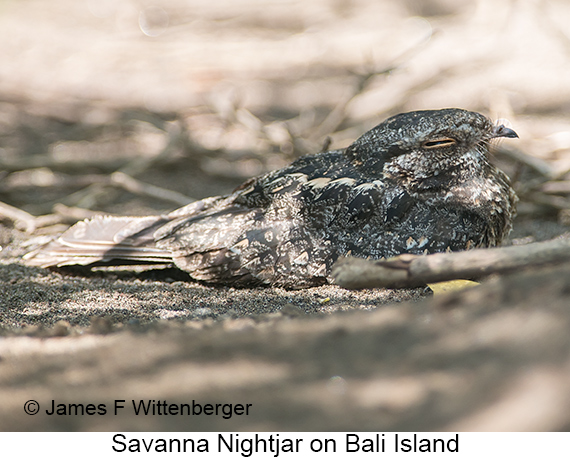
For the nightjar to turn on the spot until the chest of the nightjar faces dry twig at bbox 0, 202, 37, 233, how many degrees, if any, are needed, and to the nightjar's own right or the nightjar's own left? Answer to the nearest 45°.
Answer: approximately 135° to the nightjar's own left

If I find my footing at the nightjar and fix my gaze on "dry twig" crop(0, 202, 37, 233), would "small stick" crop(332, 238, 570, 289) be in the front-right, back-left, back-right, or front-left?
back-left

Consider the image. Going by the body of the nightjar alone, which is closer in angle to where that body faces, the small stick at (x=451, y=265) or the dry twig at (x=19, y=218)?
the small stick

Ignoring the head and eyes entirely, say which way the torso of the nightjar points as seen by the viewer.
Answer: to the viewer's right
